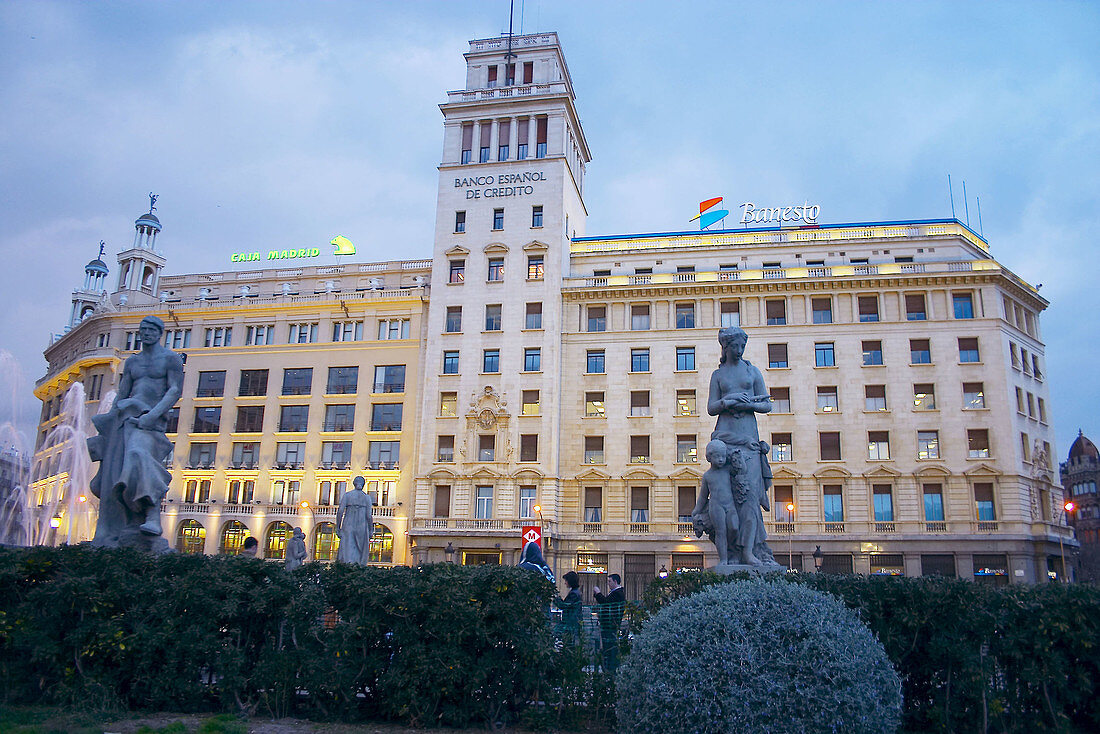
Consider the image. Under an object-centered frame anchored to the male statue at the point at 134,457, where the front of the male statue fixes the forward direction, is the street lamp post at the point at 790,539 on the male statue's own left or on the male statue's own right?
on the male statue's own left

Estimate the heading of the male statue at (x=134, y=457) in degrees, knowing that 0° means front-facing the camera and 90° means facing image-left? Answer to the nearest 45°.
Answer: approximately 0°

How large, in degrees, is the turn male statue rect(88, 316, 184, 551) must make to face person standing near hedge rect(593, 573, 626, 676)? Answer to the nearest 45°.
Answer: approximately 45° to its left

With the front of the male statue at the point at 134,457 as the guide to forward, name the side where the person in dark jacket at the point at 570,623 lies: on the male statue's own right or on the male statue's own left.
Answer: on the male statue's own left

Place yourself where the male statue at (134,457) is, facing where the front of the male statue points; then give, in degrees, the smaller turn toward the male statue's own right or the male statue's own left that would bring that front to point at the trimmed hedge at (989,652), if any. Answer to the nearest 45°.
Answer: approximately 45° to the male statue's own left

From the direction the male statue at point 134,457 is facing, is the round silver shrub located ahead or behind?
ahead
